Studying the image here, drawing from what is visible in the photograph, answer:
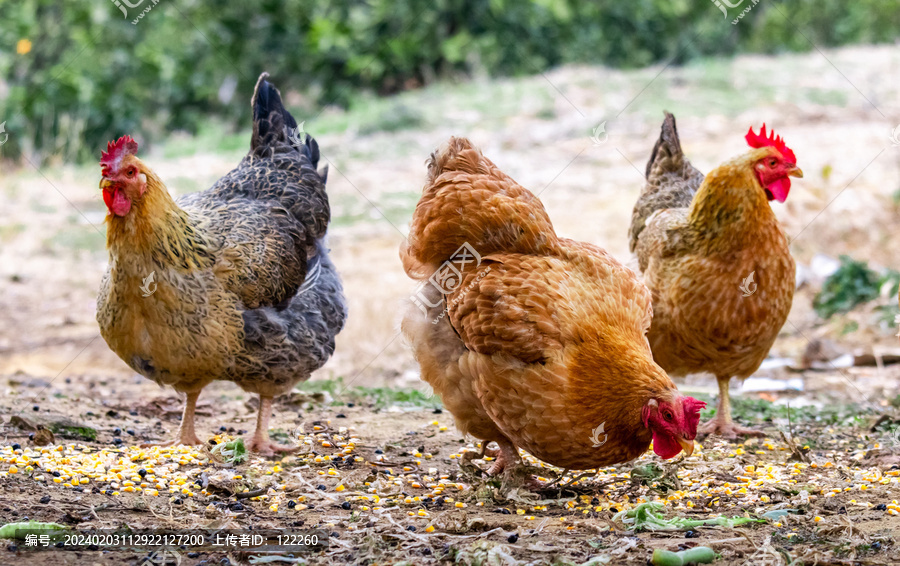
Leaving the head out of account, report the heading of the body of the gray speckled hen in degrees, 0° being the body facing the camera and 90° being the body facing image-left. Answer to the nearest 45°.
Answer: approximately 45°

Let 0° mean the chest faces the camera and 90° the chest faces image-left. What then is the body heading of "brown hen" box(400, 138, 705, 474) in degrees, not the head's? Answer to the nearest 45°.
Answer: approximately 315°

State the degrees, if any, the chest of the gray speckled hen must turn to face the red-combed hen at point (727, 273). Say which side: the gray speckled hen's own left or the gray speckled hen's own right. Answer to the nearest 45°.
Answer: approximately 135° to the gray speckled hen's own left

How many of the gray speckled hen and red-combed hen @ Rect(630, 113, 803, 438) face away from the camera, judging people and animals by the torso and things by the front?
0

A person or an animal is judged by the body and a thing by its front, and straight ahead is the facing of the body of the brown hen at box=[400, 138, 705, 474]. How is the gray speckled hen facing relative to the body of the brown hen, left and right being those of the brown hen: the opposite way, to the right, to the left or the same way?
to the right

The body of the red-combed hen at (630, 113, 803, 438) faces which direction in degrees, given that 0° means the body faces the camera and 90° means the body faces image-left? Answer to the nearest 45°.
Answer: approximately 315°
